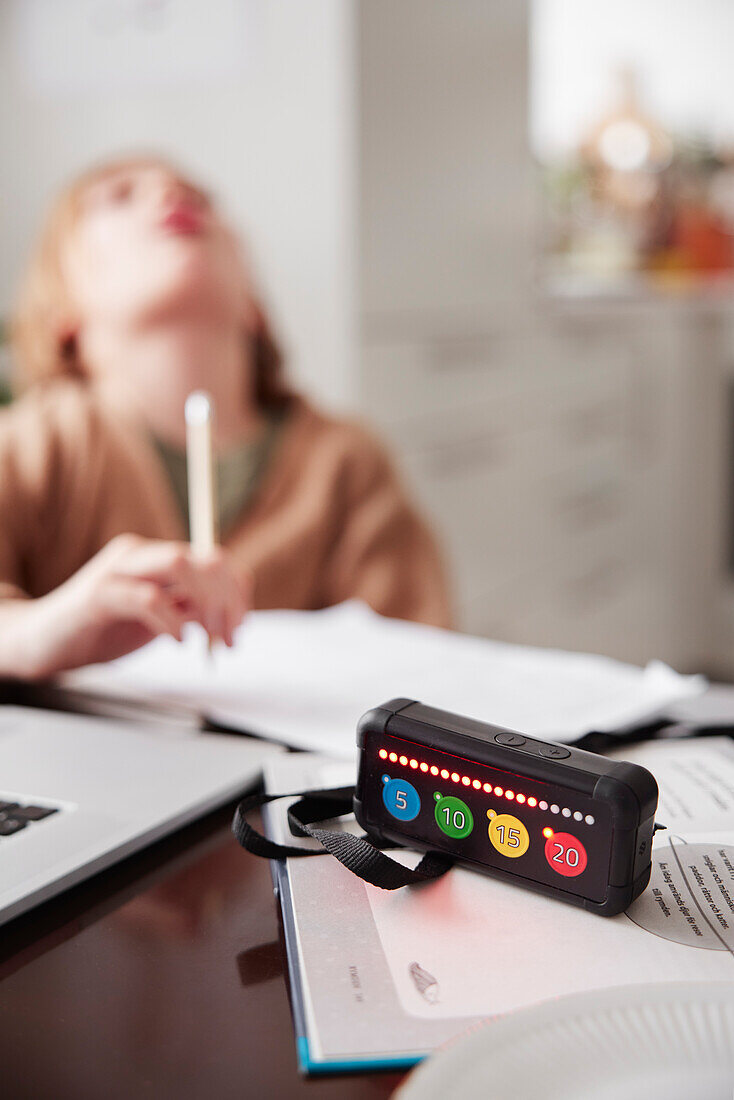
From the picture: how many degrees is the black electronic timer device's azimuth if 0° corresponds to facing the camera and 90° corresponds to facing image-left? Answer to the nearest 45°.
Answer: approximately 45°
